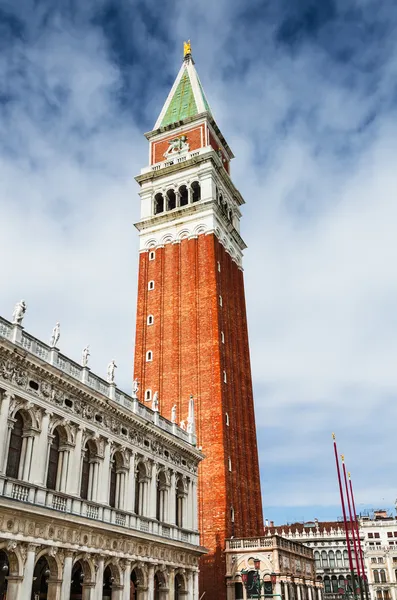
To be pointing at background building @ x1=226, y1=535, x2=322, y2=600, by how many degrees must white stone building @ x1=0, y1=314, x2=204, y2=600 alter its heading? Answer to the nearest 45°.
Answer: approximately 90° to its left

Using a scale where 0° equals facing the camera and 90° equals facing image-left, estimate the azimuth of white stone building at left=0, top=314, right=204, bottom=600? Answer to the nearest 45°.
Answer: approximately 315°
